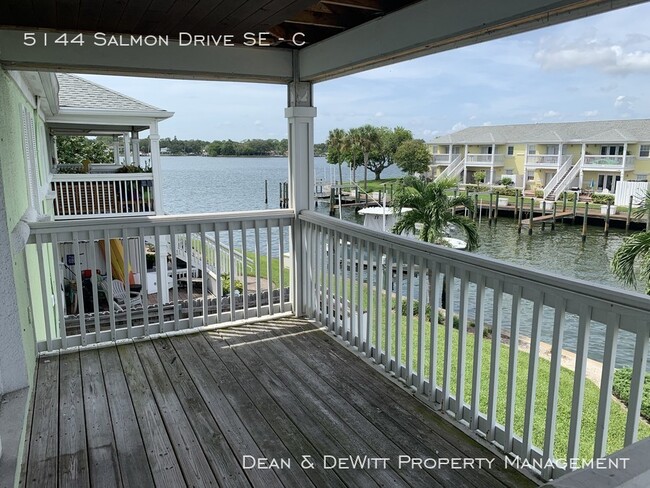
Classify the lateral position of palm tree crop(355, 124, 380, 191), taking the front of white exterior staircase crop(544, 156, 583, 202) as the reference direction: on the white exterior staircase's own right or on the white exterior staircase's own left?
on the white exterior staircase's own right

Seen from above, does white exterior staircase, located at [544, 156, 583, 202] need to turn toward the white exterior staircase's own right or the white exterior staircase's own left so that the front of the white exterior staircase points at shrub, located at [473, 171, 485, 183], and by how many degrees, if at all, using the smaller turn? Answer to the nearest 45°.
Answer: approximately 90° to the white exterior staircase's own right

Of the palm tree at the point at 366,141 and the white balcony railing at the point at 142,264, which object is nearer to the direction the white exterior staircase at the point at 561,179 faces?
the white balcony railing

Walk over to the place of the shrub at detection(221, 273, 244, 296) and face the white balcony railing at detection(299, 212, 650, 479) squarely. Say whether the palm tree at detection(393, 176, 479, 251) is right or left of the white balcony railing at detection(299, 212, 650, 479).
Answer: left

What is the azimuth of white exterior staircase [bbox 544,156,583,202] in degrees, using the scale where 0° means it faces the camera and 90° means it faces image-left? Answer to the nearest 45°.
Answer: approximately 45°

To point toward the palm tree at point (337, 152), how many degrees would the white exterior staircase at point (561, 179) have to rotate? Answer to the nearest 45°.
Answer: approximately 90° to its right

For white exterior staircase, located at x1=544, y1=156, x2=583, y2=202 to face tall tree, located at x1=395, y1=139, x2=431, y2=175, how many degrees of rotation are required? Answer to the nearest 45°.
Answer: approximately 90° to its right

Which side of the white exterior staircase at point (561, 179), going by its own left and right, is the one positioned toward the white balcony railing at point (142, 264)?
front

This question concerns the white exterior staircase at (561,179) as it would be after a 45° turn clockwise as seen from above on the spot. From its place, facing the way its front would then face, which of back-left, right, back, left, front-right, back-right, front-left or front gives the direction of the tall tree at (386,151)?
front-right
